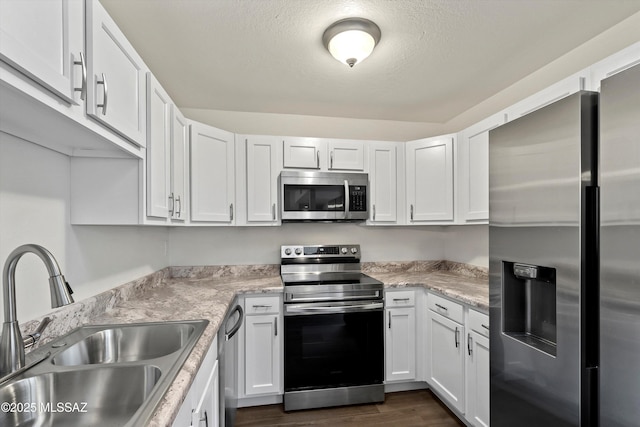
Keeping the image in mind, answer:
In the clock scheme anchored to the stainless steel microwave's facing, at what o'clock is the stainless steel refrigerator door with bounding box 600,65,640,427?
The stainless steel refrigerator door is roughly at 11 o'clock from the stainless steel microwave.

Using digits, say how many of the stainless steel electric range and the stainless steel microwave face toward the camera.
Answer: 2

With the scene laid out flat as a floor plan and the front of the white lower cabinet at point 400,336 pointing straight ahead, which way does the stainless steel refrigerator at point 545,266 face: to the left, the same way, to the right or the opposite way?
to the right

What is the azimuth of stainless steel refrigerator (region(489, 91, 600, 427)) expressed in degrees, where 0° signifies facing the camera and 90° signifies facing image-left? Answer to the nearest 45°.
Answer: approximately 45°

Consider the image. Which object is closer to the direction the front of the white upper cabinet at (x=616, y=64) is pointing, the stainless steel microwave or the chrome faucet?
the chrome faucet

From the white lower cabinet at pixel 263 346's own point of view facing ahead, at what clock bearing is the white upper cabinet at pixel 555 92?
The white upper cabinet is roughly at 10 o'clock from the white lower cabinet.

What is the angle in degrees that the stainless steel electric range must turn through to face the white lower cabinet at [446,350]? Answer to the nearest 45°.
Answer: approximately 90° to its left

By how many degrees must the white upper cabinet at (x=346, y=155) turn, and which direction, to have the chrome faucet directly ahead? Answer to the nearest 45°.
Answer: approximately 45° to its right
